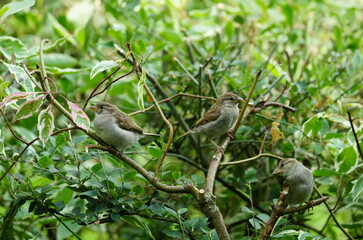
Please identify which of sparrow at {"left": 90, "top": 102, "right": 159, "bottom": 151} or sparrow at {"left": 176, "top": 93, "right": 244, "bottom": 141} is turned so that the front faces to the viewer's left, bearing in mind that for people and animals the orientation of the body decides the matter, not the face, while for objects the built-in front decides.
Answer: sparrow at {"left": 90, "top": 102, "right": 159, "bottom": 151}

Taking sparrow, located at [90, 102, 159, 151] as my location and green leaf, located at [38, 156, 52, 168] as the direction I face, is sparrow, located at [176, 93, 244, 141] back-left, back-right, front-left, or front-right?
back-left

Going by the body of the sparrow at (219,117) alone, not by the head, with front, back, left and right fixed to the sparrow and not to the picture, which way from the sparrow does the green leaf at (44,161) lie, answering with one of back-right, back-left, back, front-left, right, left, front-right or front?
back-right

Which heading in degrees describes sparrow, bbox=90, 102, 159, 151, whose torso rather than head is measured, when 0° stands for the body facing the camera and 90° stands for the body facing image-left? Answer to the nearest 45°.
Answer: approximately 90°

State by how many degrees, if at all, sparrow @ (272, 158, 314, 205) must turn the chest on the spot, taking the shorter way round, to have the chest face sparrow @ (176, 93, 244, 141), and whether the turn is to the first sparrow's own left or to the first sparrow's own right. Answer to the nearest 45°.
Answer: approximately 90° to the first sparrow's own right

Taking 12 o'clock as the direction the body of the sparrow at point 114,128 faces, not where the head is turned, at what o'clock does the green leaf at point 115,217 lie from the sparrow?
The green leaf is roughly at 9 o'clock from the sparrow.

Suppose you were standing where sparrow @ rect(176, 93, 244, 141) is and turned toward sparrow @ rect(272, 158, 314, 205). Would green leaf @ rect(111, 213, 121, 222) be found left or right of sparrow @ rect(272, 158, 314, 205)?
right

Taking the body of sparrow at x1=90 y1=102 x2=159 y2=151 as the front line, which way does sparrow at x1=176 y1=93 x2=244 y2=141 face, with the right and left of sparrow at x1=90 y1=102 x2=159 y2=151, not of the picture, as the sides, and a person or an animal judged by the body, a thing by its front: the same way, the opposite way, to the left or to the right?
the opposite way

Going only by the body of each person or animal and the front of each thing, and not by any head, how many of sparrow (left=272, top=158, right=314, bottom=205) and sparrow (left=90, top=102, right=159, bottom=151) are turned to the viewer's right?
0

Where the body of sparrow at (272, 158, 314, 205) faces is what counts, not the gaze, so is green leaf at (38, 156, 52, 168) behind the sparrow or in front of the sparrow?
in front

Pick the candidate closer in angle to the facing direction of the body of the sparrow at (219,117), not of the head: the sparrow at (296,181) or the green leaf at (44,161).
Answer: the sparrow

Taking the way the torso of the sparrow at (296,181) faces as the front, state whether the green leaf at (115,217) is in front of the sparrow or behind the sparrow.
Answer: in front

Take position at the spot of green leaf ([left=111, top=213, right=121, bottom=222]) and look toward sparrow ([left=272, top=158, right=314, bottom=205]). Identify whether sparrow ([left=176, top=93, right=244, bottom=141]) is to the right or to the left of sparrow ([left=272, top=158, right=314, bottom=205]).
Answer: left

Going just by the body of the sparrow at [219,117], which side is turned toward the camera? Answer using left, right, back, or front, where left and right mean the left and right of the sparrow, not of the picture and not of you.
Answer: right

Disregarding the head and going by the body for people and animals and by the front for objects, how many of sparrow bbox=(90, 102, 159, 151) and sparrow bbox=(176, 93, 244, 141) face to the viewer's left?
1

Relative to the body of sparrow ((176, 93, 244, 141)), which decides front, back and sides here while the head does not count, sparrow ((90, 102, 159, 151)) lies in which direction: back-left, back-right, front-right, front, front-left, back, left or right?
back-right

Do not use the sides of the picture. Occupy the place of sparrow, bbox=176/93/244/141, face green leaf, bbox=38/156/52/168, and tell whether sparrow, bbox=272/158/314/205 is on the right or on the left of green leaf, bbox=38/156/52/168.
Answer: left
